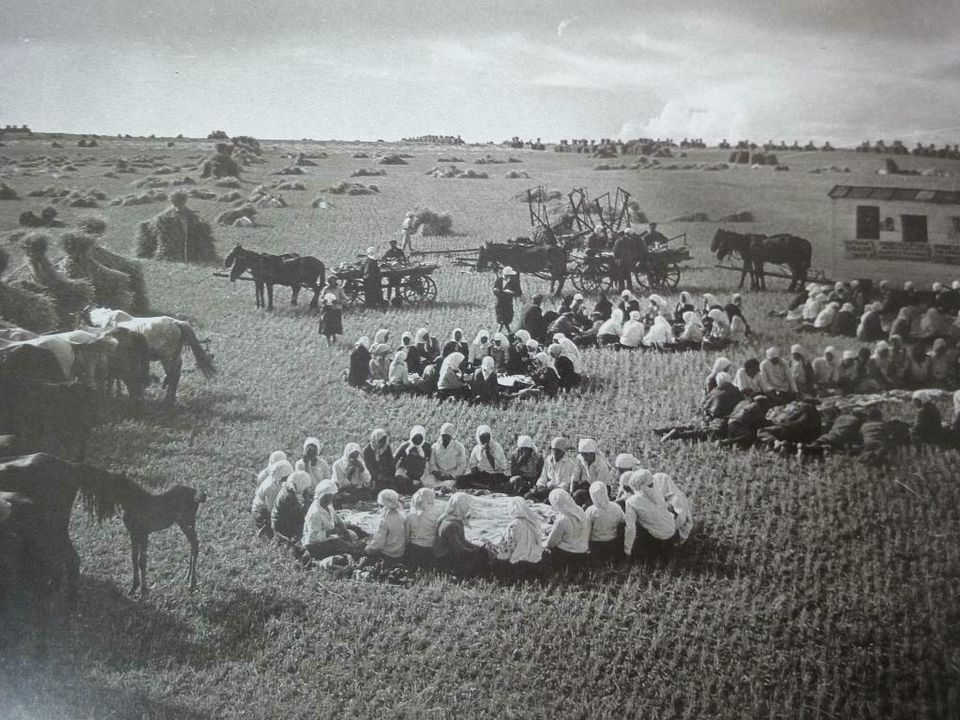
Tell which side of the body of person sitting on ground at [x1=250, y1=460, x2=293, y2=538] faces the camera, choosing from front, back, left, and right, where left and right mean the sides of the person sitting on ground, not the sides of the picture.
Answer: right

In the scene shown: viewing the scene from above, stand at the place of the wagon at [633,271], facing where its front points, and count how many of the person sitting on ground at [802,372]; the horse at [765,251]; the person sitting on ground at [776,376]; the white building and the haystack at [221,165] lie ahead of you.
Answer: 1

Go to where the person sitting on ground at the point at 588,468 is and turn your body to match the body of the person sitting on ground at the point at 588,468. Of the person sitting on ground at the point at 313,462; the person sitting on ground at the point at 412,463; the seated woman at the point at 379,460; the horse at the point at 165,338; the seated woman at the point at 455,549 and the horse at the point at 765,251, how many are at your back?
1

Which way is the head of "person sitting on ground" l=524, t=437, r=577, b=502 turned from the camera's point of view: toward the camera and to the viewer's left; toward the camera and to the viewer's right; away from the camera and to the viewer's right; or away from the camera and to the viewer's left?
toward the camera and to the viewer's left

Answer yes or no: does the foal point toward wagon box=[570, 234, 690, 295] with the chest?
no

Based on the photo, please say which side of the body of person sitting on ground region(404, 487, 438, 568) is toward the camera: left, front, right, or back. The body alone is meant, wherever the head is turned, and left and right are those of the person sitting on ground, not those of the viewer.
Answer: back

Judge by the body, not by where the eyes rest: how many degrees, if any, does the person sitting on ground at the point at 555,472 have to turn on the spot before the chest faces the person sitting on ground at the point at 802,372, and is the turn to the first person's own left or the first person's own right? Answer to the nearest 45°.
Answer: approximately 135° to the first person's own left

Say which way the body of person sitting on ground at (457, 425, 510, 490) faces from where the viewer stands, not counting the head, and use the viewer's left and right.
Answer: facing the viewer

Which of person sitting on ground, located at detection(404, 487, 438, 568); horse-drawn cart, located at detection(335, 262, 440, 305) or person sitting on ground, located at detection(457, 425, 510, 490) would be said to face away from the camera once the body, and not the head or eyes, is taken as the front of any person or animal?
person sitting on ground, located at detection(404, 487, 438, 568)

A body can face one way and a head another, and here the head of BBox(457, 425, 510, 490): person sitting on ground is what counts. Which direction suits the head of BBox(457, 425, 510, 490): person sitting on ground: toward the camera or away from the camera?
toward the camera

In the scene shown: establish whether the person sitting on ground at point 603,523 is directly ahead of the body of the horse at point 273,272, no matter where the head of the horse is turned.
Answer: no

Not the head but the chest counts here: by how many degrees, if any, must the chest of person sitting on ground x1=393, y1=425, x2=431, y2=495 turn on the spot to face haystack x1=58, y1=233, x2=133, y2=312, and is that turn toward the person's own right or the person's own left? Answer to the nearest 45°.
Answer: approximately 90° to the person's own right

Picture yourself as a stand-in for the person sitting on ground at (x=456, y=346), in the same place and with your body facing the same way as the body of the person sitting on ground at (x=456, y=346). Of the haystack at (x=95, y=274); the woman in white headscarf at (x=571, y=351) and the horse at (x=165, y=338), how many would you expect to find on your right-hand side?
2

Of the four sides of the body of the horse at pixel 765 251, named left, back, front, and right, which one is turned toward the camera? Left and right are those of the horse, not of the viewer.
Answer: left

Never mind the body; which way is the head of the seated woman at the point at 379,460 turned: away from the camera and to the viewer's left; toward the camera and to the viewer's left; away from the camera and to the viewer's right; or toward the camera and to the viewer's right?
toward the camera and to the viewer's right

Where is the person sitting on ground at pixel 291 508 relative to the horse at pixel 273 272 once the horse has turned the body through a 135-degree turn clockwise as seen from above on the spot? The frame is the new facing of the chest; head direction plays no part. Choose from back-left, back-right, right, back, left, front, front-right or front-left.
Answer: back-right

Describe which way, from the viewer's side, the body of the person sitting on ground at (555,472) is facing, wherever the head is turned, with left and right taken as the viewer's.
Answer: facing the viewer and to the left of the viewer

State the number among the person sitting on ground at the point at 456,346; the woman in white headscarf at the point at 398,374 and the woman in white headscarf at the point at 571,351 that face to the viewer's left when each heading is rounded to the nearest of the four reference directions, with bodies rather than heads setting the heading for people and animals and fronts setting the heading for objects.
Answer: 1
